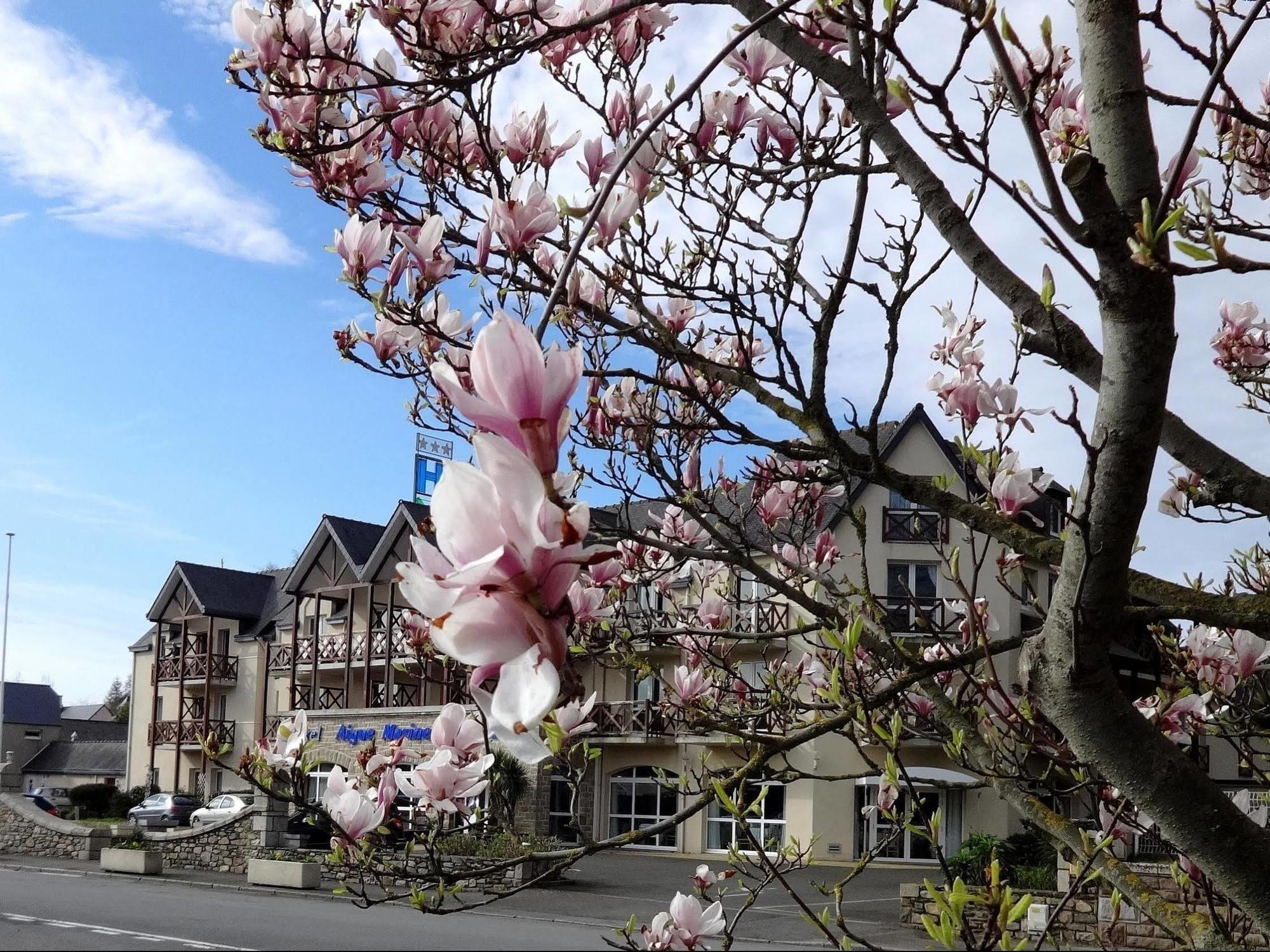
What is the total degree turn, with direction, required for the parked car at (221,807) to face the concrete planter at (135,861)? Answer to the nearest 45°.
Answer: approximately 90° to its left

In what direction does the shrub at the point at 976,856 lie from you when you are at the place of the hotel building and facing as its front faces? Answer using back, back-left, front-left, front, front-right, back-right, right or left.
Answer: left

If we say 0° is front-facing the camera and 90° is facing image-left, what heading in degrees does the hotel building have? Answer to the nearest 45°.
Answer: approximately 45°

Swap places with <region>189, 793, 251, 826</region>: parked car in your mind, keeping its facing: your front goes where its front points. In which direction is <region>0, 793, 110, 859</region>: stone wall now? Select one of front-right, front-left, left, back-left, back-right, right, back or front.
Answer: front-left

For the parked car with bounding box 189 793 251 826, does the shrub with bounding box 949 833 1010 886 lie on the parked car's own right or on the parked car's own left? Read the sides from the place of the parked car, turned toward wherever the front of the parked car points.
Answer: on the parked car's own left

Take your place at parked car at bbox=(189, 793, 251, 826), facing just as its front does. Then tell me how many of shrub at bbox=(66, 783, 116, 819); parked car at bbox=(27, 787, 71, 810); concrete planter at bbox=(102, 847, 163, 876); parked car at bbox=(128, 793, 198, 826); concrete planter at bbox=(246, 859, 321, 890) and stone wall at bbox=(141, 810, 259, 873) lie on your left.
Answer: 3

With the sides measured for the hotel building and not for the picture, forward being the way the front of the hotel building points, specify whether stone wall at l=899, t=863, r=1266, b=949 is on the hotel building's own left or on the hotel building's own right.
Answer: on the hotel building's own left

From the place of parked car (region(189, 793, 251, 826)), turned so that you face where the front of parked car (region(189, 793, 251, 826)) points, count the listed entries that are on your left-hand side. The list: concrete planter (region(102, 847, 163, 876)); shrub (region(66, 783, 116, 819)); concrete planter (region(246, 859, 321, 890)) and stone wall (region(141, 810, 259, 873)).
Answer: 3

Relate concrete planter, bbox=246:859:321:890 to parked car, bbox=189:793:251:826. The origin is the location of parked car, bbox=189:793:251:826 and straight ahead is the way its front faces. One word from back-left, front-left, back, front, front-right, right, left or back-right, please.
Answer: left

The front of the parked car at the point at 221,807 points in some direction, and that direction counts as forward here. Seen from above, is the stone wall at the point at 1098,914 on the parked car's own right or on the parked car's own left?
on the parked car's own left

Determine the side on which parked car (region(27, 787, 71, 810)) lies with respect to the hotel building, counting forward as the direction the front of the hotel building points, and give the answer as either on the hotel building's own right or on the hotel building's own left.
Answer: on the hotel building's own right

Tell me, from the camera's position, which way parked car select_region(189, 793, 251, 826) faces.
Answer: facing to the left of the viewer
